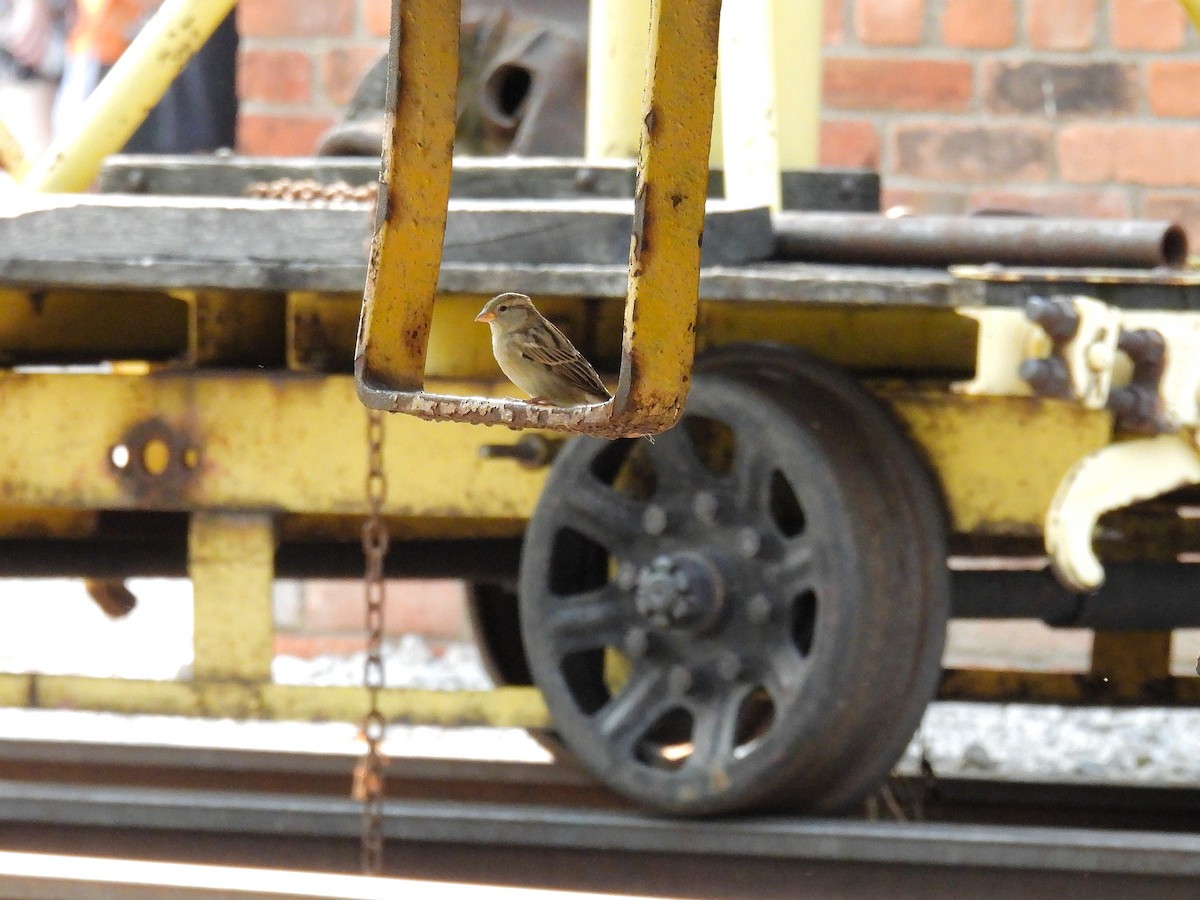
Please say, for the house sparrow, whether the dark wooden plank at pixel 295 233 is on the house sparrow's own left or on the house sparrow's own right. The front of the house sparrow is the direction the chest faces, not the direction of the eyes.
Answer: on the house sparrow's own right

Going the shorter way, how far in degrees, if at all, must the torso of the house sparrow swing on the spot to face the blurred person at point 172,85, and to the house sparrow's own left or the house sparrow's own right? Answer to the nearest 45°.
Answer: approximately 90° to the house sparrow's own right

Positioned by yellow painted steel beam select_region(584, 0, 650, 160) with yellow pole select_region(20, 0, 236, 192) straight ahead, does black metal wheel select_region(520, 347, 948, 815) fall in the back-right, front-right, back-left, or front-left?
back-left

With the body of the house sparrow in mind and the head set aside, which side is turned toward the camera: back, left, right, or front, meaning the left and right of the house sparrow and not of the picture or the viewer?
left

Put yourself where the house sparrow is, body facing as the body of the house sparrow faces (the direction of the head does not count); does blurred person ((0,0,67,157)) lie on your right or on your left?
on your right

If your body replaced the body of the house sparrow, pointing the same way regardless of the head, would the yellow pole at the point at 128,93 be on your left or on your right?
on your right

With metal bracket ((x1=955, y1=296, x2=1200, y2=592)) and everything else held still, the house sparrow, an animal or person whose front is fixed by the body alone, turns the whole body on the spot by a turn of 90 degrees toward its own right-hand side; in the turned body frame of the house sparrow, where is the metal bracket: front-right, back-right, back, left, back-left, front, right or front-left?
front-right

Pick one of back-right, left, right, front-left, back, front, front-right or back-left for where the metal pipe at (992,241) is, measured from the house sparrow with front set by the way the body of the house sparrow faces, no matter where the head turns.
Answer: back-right
